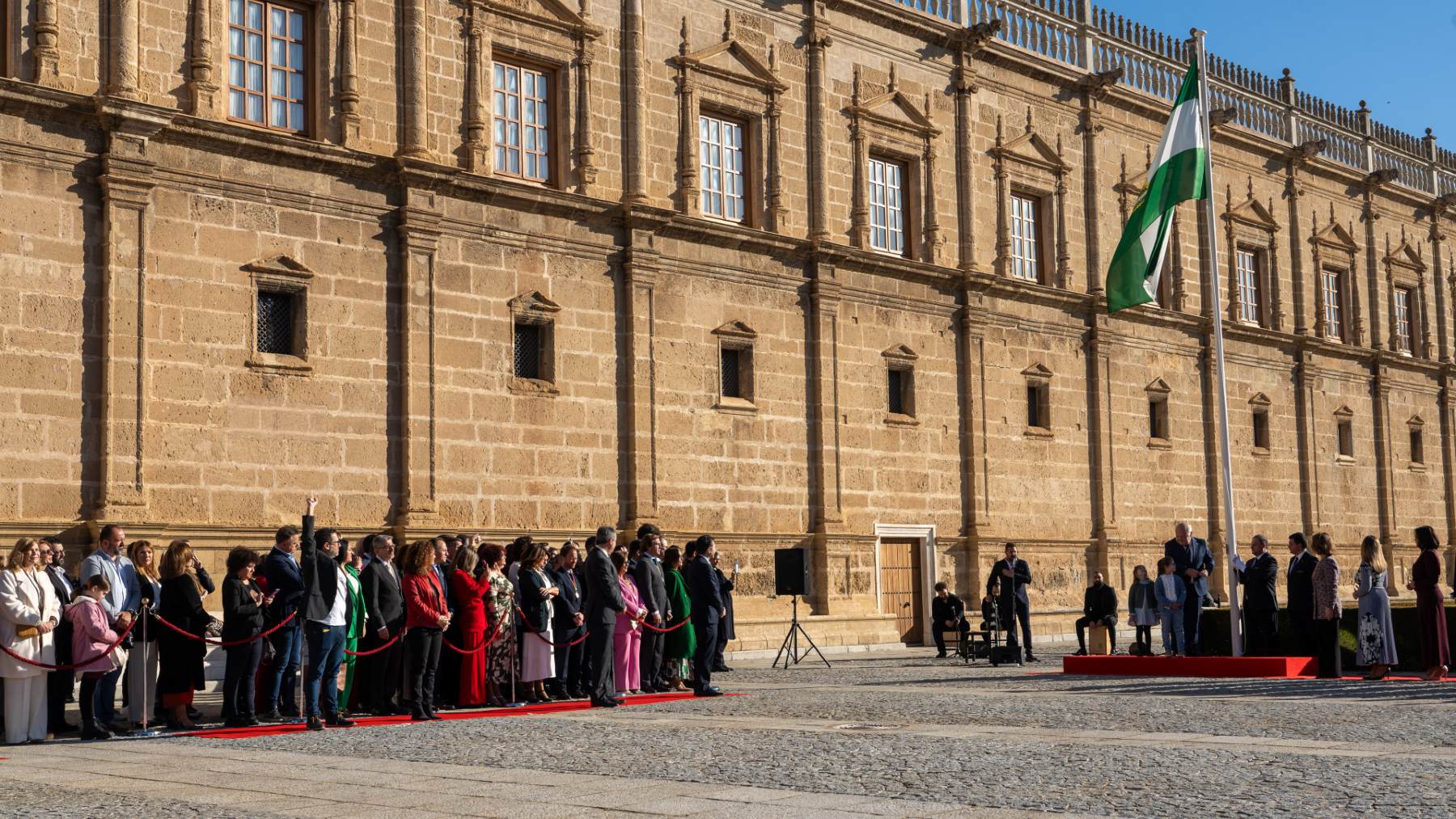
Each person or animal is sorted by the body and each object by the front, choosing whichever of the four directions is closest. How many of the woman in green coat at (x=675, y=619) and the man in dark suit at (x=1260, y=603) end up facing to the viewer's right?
1

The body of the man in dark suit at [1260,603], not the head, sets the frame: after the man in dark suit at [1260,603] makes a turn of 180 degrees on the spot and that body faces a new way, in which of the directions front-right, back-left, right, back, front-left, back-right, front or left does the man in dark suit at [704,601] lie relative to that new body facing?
back

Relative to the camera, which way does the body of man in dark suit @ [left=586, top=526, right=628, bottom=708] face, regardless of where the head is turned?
to the viewer's right

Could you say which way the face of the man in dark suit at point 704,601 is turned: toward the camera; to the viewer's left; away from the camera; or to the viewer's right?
to the viewer's right

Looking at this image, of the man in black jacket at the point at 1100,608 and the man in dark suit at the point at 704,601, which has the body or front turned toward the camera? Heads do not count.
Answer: the man in black jacket

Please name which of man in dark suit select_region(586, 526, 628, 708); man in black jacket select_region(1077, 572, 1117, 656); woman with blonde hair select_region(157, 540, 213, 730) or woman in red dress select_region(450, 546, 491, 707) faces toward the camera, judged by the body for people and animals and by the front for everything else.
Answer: the man in black jacket

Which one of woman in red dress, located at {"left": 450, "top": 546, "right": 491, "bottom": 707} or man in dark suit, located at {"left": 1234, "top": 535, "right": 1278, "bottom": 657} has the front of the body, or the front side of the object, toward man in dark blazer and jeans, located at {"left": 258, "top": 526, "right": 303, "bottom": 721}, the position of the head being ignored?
man in dark suit, located at {"left": 1234, "top": 535, "right": 1278, "bottom": 657}

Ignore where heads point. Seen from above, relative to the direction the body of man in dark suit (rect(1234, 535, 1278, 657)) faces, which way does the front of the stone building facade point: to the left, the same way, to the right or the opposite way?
to the left

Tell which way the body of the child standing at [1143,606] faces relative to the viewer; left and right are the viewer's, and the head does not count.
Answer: facing the viewer and to the right of the viewer

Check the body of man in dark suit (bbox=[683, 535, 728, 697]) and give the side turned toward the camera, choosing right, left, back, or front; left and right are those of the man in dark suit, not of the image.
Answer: right

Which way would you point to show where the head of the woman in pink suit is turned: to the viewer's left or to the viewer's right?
to the viewer's right

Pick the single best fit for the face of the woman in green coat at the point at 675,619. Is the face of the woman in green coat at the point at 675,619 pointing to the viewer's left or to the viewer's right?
to the viewer's right

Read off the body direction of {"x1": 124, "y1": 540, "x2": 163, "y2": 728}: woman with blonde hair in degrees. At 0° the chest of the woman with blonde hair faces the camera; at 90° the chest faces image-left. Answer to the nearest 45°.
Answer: approximately 315°

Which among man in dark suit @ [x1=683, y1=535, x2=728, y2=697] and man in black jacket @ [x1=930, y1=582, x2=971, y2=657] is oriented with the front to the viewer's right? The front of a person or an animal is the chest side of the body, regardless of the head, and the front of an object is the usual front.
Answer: the man in dark suit

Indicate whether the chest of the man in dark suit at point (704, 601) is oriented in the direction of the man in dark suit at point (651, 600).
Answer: no

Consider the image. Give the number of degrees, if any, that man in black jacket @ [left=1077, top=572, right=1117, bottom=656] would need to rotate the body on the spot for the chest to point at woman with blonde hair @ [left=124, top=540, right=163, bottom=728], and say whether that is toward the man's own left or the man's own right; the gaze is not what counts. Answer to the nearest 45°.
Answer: approximately 45° to the man's own right

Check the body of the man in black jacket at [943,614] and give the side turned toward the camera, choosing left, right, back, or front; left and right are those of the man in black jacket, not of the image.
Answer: front

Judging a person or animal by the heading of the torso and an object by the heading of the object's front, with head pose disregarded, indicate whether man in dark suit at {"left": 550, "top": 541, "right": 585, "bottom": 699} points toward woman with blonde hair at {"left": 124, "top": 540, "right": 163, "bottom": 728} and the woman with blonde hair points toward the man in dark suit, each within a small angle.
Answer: no

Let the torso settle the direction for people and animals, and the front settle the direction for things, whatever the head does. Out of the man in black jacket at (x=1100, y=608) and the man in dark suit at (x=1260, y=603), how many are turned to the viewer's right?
0

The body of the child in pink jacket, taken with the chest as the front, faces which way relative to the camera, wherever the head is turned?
to the viewer's right

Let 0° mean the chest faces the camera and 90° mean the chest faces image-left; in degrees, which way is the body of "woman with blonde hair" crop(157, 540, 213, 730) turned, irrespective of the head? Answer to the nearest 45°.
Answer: approximately 270°
